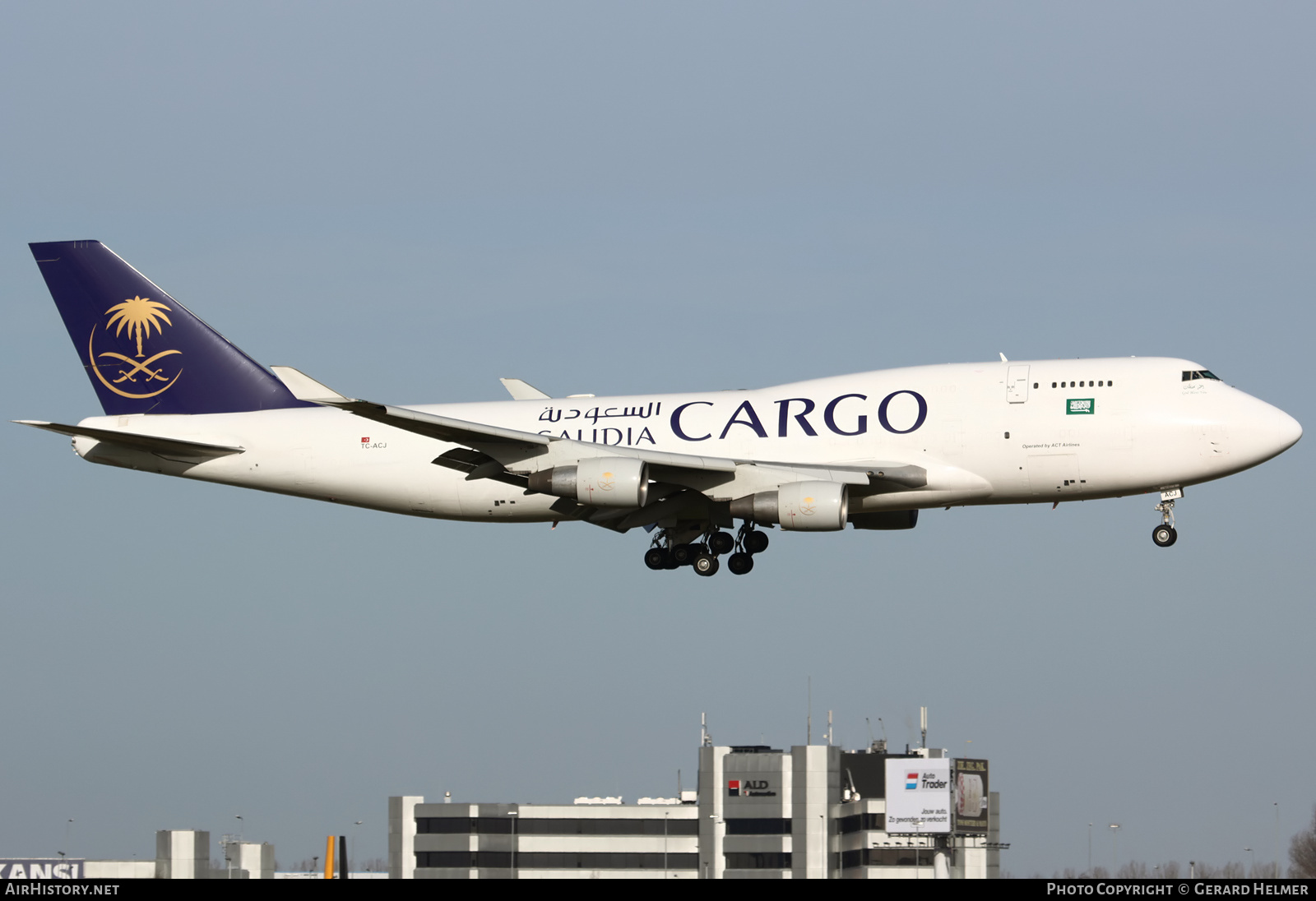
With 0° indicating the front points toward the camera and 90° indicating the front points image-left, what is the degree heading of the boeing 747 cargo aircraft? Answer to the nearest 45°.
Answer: approximately 270°
